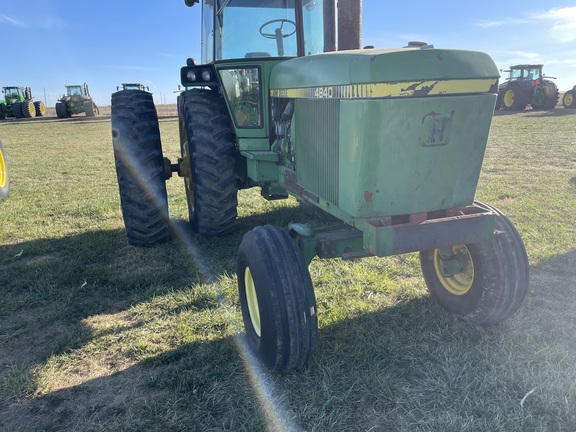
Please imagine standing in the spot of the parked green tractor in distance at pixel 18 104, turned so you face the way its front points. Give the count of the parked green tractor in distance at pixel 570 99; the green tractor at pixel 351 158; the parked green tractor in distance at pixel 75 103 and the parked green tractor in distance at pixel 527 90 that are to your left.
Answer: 0

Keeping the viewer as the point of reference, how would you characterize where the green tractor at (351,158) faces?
facing the viewer and to the right of the viewer

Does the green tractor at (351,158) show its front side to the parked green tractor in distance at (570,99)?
no

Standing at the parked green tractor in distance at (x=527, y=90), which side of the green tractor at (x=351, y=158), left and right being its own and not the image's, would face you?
left

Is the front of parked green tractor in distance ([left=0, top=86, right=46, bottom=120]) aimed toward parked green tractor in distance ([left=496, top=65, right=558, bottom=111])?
no

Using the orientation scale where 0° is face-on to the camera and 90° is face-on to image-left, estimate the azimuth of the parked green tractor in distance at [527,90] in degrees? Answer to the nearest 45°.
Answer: approximately 135°

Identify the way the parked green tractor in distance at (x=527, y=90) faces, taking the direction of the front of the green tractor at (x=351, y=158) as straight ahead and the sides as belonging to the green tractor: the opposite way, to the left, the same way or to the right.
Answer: the opposite way

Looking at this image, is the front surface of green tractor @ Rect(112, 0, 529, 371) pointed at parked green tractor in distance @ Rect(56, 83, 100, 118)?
no

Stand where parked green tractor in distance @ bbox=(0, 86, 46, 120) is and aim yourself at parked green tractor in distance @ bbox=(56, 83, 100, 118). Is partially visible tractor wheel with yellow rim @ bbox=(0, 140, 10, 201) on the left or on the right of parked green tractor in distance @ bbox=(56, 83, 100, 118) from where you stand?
right

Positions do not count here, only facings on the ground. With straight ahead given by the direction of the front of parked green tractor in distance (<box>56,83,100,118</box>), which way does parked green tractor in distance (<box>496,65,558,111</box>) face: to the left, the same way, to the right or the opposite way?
the same way

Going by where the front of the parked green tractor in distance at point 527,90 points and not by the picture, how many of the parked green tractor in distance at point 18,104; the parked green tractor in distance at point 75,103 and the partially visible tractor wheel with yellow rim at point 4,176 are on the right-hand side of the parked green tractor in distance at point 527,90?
0

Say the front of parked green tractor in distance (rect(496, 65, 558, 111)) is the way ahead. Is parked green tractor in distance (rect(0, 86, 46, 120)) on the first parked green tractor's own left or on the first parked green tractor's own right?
on the first parked green tractor's own left
